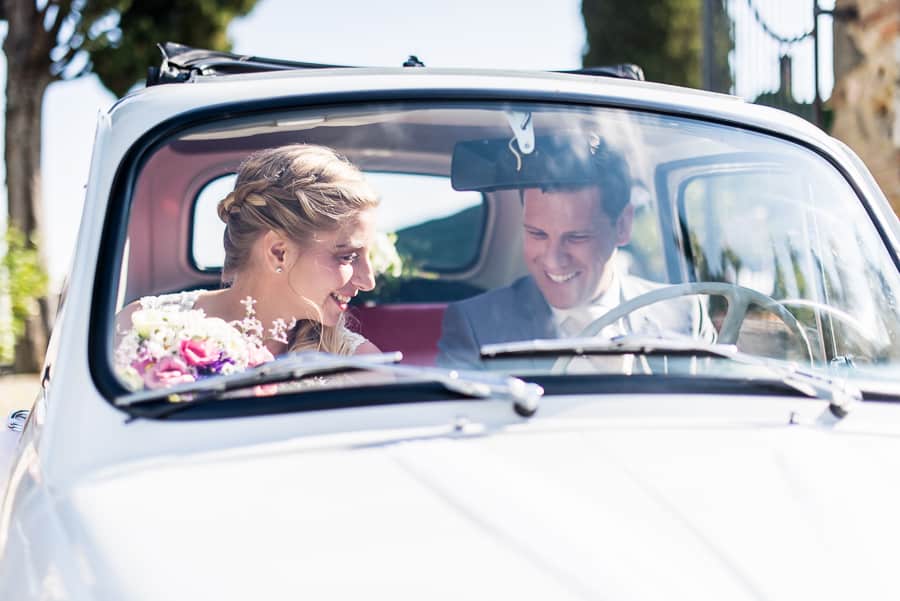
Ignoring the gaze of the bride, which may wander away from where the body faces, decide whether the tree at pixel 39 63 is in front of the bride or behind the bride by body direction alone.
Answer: behind

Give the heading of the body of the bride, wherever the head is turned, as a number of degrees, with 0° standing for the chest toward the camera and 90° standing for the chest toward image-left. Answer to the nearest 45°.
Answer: approximately 315°

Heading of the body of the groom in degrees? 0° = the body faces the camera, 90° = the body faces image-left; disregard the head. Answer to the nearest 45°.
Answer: approximately 0°

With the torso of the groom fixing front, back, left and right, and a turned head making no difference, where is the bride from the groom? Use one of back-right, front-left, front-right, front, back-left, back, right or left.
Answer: right

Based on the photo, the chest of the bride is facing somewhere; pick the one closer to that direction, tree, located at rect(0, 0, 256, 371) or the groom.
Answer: the groom

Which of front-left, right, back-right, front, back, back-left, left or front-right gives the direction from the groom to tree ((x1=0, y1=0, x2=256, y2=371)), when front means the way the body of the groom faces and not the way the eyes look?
back-right

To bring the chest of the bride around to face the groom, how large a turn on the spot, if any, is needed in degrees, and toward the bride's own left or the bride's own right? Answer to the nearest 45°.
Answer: approximately 45° to the bride's own left
